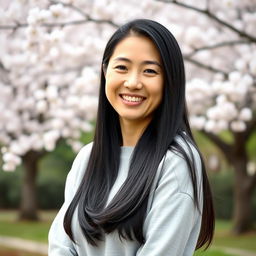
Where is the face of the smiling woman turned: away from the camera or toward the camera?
toward the camera

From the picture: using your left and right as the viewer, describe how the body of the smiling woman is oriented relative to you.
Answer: facing the viewer and to the left of the viewer
